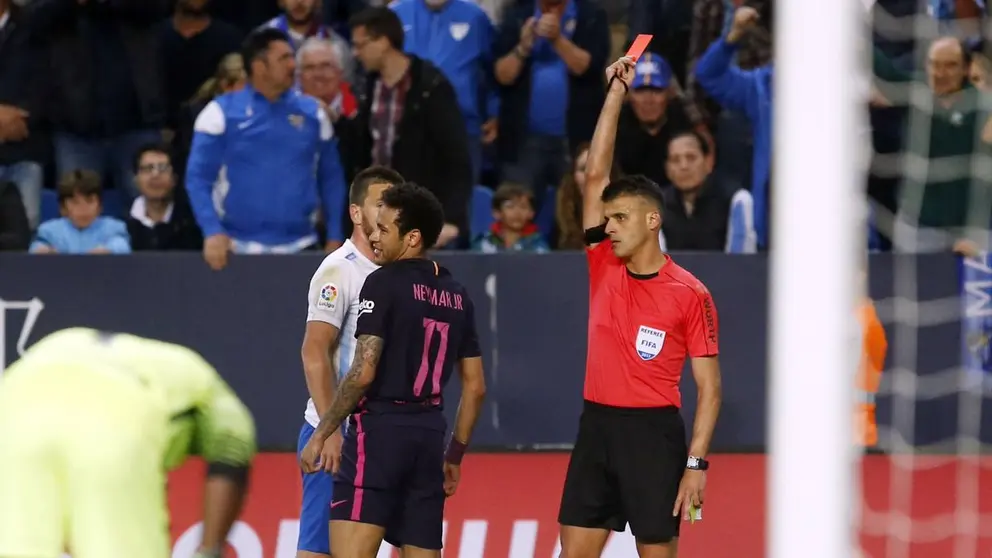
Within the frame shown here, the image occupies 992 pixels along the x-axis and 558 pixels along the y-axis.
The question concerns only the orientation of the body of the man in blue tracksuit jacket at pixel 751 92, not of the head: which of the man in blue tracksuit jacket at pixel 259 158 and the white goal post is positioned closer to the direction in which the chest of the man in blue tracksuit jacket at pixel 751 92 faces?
the white goal post

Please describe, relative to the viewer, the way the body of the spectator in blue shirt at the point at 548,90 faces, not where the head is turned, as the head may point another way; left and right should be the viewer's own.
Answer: facing the viewer

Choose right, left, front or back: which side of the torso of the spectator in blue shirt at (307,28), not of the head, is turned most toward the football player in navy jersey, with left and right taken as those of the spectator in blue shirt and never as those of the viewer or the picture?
front

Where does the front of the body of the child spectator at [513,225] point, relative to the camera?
toward the camera

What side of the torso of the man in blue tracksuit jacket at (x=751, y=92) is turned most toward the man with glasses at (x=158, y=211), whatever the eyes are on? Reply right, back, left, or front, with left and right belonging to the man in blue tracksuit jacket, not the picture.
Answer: right

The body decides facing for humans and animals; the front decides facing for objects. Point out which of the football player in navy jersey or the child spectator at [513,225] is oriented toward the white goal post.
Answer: the child spectator

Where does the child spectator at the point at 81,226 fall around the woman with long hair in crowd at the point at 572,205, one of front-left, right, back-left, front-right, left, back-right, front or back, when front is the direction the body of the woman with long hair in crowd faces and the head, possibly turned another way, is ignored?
right

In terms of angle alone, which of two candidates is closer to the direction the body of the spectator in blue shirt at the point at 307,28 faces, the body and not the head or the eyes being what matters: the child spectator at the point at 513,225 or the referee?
the referee

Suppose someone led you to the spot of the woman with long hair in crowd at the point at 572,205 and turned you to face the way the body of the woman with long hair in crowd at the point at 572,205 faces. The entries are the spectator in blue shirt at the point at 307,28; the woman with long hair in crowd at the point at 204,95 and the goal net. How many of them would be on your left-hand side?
1

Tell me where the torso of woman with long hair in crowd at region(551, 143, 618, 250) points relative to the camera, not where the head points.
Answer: toward the camera

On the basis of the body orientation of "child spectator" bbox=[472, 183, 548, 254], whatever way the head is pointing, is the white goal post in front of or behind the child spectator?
in front

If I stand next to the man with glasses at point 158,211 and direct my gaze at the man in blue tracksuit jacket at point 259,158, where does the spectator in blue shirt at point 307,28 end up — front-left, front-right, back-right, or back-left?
front-left

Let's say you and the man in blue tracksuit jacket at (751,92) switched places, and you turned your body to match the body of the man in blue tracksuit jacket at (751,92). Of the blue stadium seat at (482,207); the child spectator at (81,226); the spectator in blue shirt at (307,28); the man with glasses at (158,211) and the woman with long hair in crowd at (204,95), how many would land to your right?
5
